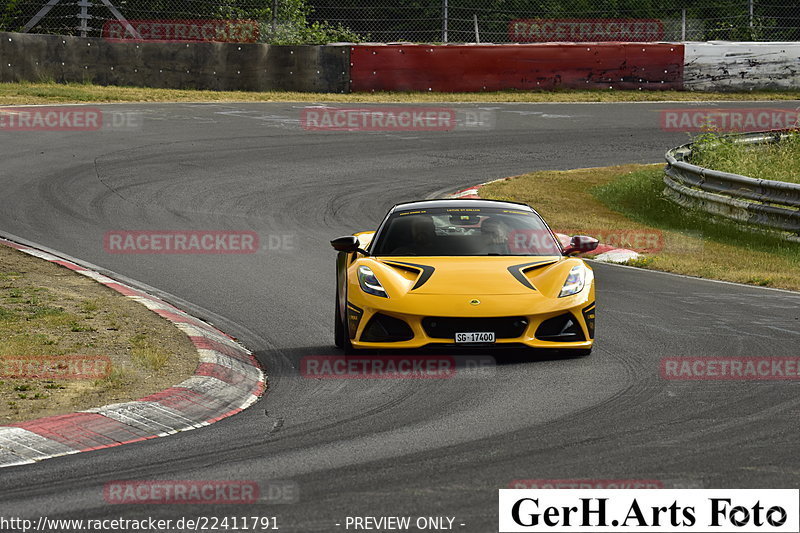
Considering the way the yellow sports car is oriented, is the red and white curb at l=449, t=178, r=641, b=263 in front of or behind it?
behind

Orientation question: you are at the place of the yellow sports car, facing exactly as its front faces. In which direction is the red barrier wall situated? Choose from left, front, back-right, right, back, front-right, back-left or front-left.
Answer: back

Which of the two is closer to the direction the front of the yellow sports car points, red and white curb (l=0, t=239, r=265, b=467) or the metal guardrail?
the red and white curb

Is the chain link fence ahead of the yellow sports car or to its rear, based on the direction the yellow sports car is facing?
to the rear

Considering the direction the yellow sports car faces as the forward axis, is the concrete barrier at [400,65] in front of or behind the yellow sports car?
behind

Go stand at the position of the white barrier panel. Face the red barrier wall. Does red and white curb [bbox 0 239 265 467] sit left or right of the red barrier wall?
left

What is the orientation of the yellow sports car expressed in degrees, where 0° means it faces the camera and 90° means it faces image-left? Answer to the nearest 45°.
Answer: approximately 0°

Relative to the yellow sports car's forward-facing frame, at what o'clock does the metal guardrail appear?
The metal guardrail is roughly at 7 o'clock from the yellow sports car.

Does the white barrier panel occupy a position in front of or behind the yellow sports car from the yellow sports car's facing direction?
behind

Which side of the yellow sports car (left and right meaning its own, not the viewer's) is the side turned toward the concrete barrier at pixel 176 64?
back
